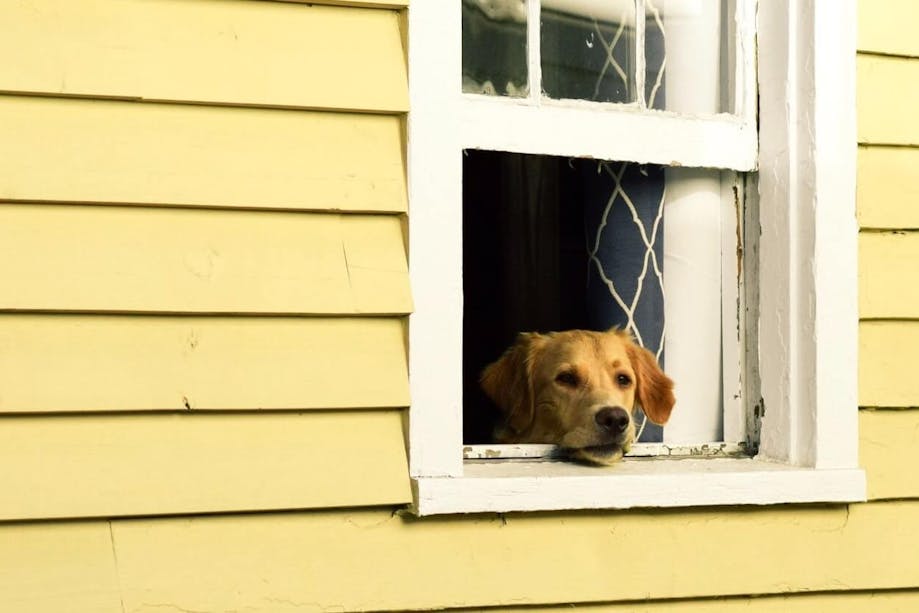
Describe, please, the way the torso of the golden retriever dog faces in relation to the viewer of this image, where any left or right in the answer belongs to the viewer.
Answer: facing the viewer and to the right of the viewer
